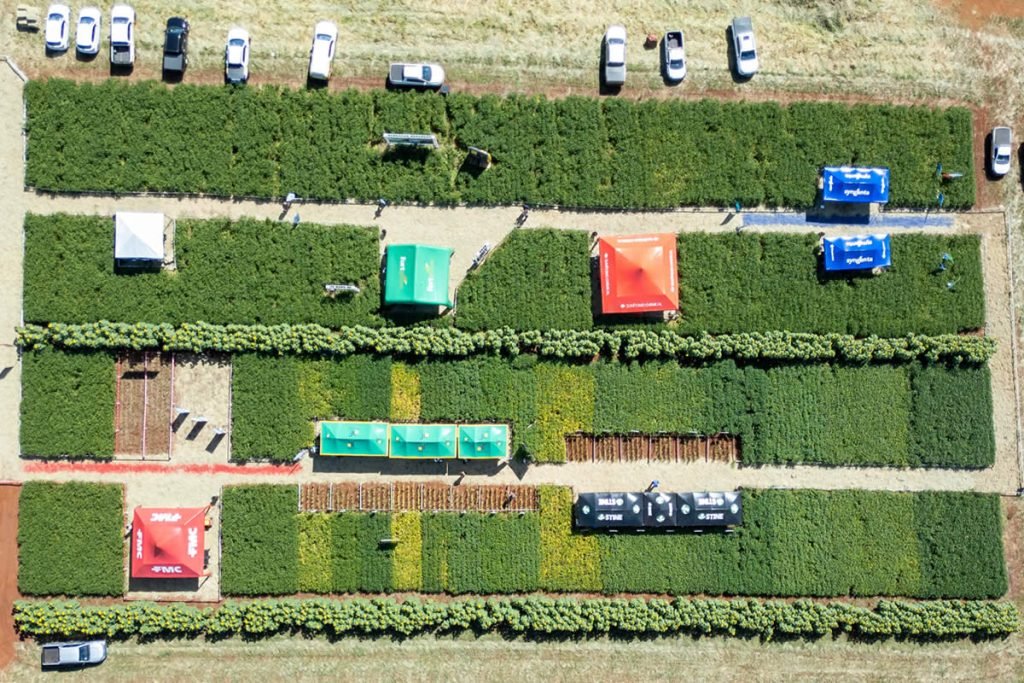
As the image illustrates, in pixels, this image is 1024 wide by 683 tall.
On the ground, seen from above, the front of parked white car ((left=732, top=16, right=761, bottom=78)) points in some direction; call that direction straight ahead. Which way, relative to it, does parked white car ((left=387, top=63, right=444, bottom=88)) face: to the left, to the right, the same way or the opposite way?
to the left

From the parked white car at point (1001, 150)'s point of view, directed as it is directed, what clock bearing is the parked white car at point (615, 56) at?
the parked white car at point (615, 56) is roughly at 2 o'clock from the parked white car at point (1001, 150).

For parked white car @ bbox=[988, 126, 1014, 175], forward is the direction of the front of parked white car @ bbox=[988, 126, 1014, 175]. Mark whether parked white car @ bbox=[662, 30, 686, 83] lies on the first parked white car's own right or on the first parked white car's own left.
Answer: on the first parked white car's own right

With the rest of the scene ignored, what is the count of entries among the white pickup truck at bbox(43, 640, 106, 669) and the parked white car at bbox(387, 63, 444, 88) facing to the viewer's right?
2

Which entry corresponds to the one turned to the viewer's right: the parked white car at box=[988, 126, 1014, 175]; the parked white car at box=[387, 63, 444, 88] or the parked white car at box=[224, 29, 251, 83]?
the parked white car at box=[387, 63, 444, 88]

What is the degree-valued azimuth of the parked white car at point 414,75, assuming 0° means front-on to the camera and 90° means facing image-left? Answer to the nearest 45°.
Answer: approximately 270°
